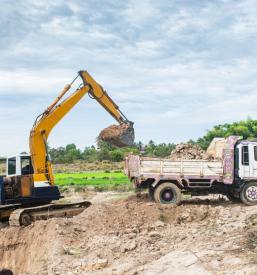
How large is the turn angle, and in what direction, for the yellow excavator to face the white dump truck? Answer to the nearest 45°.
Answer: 0° — it already faces it

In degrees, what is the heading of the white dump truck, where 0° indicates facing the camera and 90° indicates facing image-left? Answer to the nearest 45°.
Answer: approximately 270°

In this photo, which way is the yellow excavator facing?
to the viewer's right

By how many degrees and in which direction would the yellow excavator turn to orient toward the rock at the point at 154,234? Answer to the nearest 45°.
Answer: approximately 45° to its right

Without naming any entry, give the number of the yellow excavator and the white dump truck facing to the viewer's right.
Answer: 2
